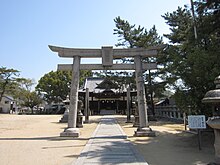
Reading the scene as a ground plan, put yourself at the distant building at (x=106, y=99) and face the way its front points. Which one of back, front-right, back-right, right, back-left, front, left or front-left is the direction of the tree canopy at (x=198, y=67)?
front

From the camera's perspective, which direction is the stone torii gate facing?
toward the camera

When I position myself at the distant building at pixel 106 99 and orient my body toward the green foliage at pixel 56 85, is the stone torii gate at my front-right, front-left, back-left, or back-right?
back-left

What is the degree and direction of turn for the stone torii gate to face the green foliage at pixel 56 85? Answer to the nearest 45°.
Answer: approximately 180°

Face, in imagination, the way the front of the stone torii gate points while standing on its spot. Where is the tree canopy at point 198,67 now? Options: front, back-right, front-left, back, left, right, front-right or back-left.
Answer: front-left

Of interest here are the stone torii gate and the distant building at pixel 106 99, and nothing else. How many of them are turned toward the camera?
2

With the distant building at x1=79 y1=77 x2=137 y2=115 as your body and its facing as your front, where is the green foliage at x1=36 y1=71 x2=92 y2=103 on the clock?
The green foliage is roughly at 4 o'clock from the distant building.

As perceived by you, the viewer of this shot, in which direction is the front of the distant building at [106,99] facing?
facing the viewer

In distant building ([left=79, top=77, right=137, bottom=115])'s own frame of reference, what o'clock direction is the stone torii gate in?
The stone torii gate is roughly at 12 o'clock from the distant building.

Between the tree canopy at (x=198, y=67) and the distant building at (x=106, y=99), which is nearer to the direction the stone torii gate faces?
the tree canopy

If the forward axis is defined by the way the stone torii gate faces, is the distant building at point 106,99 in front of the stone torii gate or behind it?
behind
